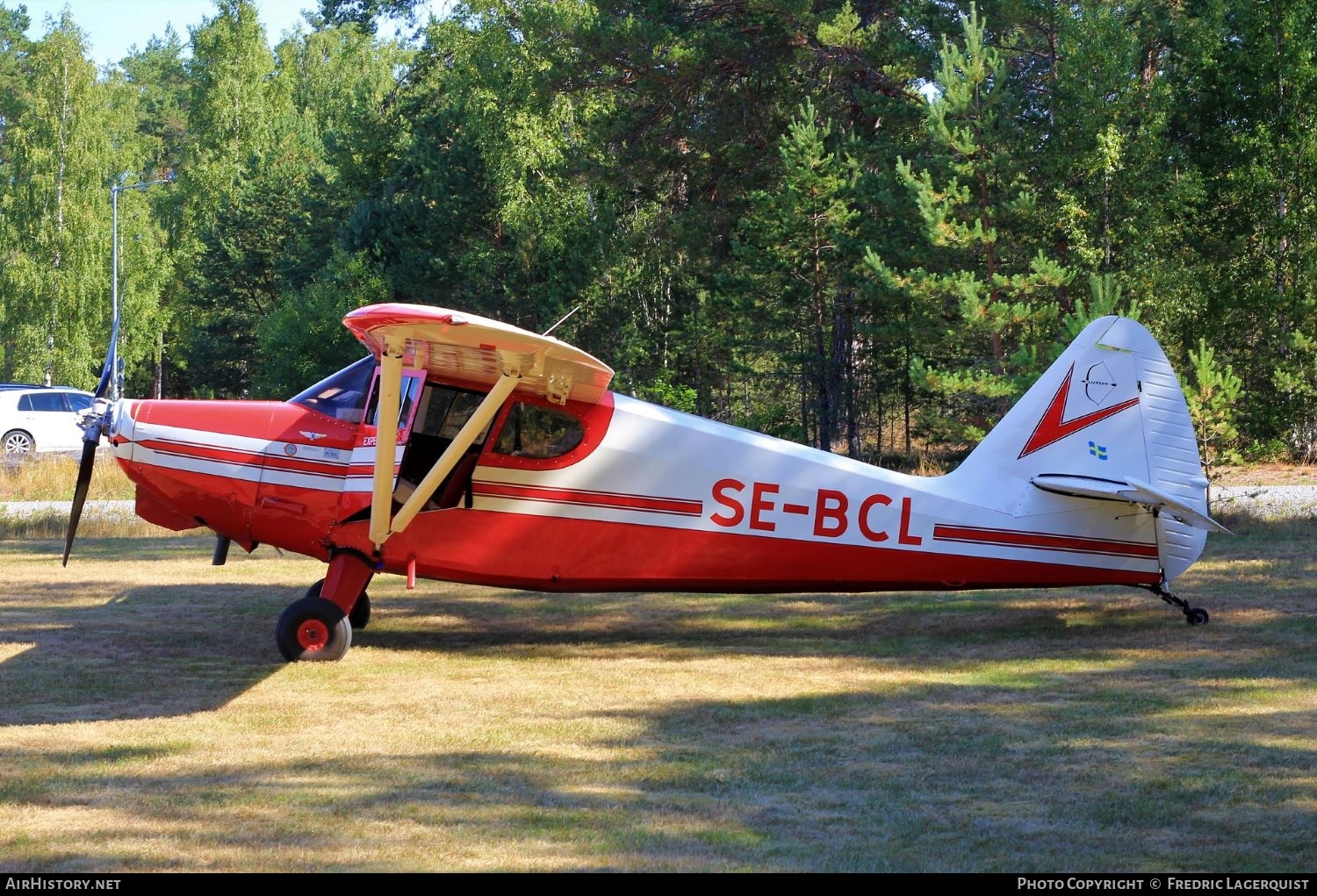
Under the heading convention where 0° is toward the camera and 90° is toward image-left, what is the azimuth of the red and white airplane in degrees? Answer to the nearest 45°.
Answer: approximately 90°

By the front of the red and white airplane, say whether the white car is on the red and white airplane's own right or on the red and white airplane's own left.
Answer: on the red and white airplane's own right
